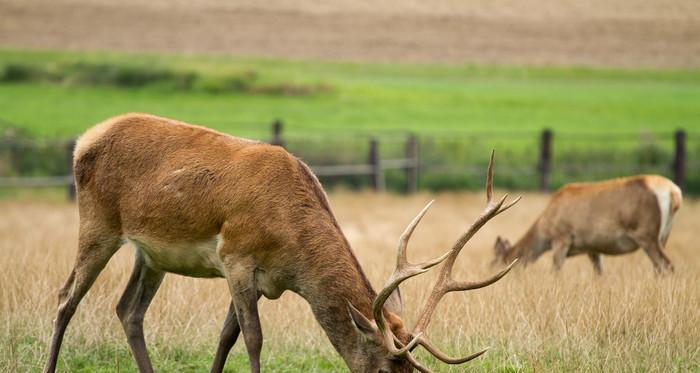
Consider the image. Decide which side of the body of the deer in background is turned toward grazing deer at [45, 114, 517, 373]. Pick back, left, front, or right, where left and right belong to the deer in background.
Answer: left

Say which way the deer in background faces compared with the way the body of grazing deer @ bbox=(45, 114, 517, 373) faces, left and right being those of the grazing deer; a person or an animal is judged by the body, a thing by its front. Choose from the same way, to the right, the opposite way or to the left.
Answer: the opposite way

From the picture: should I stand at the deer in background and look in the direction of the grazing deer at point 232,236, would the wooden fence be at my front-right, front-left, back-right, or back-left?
back-right

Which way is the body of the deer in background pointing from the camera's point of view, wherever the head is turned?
to the viewer's left

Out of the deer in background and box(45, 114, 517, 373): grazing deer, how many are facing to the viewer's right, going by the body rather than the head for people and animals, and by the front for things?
1

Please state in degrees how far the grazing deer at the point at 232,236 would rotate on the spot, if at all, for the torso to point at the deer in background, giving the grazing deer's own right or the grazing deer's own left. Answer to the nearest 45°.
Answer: approximately 45° to the grazing deer's own left

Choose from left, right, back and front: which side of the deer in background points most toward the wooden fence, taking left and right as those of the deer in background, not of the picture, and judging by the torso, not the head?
right

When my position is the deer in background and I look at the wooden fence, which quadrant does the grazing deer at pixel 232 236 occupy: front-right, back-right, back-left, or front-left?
back-left

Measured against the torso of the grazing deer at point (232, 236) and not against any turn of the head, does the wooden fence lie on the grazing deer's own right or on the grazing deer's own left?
on the grazing deer's own left

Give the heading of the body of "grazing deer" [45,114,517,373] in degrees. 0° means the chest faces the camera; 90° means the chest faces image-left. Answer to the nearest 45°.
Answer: approximately 270°
